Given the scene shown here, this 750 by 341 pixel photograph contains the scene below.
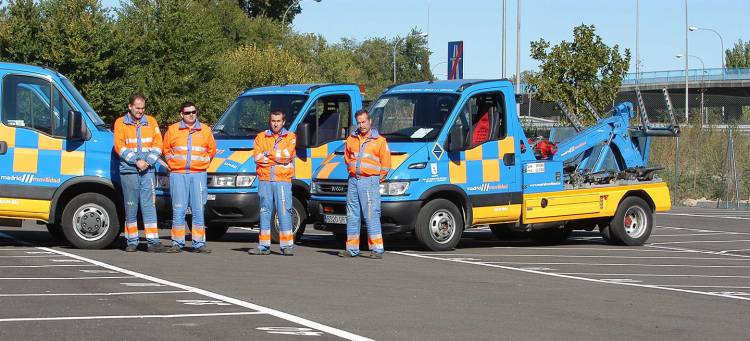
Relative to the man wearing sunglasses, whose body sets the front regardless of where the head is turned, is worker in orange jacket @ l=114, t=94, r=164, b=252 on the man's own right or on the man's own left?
on the man's own right

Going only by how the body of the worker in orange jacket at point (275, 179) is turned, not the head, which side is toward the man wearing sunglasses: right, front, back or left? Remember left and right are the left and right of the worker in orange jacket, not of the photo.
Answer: right

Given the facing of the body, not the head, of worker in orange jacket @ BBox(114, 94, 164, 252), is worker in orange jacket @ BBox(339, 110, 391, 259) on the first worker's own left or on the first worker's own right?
on the first worker's own left

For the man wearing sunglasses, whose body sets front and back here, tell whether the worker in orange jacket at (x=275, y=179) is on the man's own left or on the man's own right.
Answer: on the man's own left

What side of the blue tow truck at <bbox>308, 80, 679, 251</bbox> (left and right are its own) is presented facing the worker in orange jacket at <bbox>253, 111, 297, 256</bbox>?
front

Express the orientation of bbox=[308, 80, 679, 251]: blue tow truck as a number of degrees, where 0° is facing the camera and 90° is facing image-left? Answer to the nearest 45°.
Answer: approximately 45°

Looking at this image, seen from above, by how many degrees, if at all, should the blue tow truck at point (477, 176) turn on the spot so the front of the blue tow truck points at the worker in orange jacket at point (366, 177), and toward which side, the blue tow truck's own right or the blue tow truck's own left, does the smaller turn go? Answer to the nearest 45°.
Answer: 0° — it already faces them

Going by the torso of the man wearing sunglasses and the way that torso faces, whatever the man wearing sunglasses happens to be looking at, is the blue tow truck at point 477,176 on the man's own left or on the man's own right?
on the man's own left

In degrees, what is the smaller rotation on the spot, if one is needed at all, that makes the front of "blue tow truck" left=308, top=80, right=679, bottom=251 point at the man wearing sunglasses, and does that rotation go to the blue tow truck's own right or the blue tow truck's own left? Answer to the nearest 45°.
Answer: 0° — it already faces them

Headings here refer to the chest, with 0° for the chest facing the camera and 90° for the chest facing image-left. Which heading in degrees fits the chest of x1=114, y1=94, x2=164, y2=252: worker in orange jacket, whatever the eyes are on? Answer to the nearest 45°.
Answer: approximately 0°

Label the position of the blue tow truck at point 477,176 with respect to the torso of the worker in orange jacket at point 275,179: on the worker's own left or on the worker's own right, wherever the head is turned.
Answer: on the worker's own left

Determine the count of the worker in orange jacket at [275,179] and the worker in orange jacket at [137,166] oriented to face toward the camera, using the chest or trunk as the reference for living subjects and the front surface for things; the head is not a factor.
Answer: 2
